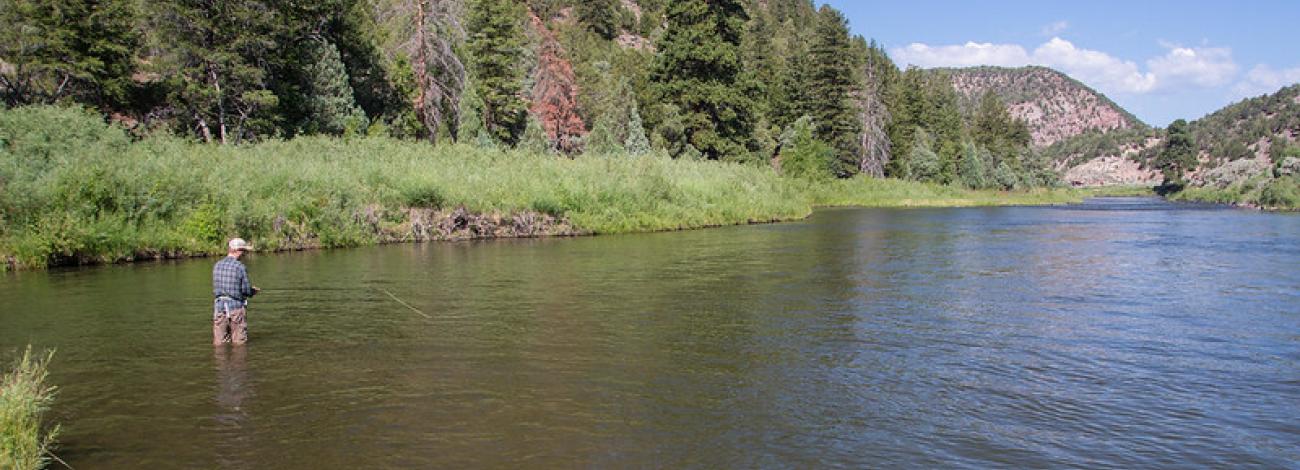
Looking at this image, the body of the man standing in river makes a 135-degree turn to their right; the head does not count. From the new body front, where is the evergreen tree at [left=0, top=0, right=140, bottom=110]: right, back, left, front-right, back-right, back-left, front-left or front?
back

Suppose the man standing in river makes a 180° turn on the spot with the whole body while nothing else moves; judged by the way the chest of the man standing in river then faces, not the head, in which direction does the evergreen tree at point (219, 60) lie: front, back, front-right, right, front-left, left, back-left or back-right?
back-right

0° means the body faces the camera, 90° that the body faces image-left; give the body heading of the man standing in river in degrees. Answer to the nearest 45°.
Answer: approximately 225°

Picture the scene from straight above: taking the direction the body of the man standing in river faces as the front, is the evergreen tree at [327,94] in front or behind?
in front
